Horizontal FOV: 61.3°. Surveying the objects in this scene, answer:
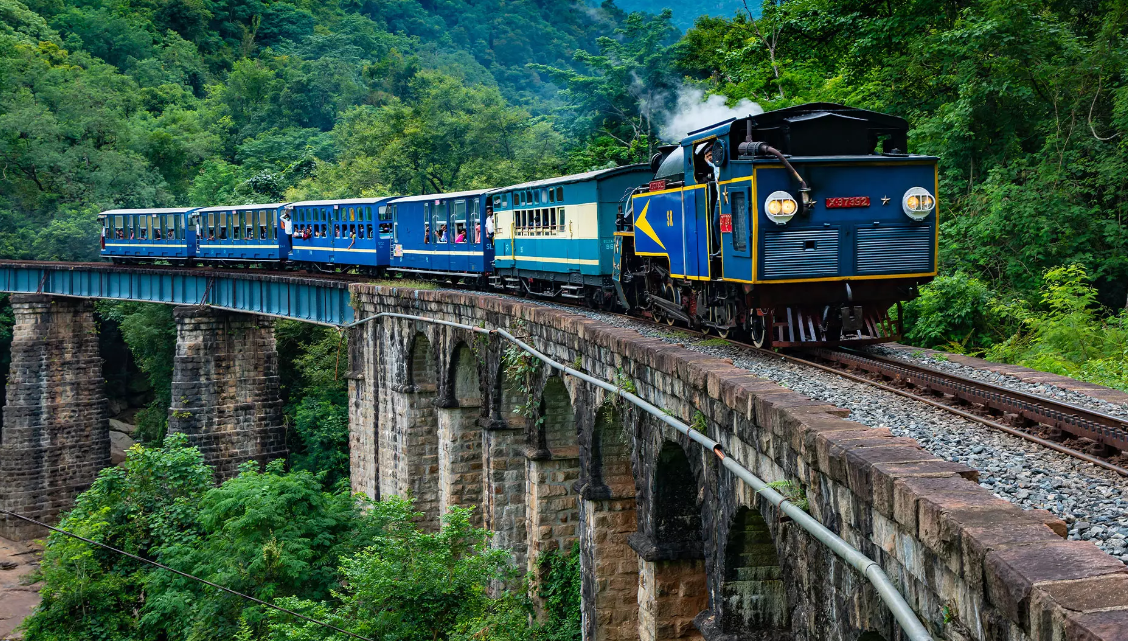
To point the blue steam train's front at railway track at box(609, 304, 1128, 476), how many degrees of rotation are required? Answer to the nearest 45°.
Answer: approximately 45° to its right

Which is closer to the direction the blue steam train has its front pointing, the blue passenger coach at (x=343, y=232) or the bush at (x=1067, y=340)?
the bush

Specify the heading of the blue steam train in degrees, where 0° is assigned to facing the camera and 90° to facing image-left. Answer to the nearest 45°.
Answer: approximately 315°

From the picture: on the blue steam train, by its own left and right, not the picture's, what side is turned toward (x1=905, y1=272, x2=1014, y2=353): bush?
front

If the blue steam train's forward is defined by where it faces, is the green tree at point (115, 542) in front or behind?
behind

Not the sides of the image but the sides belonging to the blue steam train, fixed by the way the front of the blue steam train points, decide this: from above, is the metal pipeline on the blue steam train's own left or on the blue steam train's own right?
on the blue steam train's own right

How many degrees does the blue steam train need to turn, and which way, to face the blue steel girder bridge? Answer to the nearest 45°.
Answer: approximately 180°
